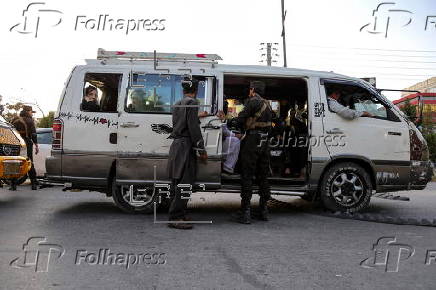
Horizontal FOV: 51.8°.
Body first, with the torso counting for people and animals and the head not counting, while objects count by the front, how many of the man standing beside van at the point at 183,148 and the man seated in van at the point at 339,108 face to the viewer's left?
0

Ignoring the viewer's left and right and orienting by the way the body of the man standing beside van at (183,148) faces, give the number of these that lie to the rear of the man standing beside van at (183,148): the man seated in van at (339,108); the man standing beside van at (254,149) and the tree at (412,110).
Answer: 0

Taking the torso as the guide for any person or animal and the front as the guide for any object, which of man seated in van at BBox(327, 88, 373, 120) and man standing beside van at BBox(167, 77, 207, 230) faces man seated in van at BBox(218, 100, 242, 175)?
the man standing beside van

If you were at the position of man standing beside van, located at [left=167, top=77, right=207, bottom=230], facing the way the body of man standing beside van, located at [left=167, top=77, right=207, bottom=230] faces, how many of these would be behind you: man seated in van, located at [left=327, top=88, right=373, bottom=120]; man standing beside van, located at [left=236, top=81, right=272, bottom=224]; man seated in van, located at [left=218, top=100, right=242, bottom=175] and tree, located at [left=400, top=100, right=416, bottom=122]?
0

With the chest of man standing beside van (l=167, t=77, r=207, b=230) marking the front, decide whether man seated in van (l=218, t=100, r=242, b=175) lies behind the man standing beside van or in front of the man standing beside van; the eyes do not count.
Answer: in front

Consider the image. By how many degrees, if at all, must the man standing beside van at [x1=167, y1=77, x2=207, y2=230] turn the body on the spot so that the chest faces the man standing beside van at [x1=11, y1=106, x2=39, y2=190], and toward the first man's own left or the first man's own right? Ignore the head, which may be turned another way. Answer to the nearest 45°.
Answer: approximately 90° to the first man's own left

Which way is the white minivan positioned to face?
to the viewer's right

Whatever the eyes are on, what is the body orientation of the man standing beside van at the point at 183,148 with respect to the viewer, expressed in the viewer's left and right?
facing away from the viewer and to the right of the viewer

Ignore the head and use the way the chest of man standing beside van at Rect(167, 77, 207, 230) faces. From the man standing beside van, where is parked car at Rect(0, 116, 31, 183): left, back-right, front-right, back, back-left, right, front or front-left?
left

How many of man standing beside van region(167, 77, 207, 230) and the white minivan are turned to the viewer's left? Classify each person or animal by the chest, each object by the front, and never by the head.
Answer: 0

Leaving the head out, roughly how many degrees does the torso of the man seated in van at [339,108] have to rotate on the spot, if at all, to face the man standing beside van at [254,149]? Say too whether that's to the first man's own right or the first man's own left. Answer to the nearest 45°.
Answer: approximately 135° to the first man's own right

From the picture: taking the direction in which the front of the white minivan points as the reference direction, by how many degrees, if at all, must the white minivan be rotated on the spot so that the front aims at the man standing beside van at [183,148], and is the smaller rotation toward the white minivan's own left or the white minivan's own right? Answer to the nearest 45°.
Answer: approximately 90° to the white minivan's own right

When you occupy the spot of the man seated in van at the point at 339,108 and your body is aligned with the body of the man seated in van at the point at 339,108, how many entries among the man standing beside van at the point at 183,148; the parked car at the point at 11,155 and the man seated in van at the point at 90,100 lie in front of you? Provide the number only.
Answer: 0

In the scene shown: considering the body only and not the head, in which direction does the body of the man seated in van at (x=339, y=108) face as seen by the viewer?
to the viewer's right

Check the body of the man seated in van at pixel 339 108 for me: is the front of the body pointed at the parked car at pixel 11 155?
no
